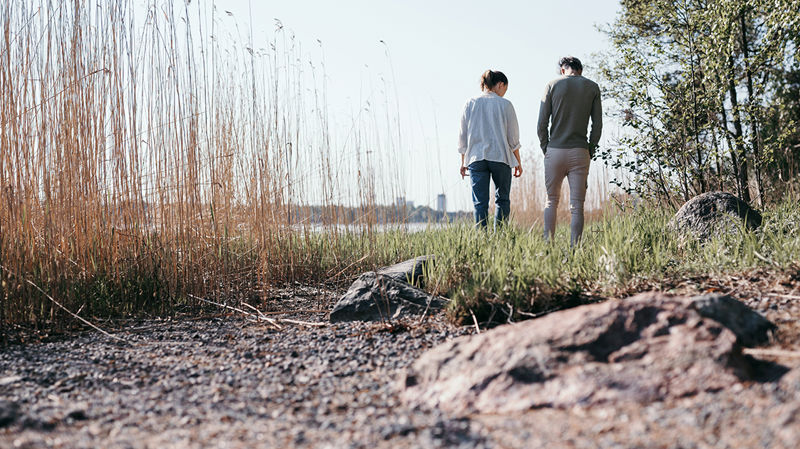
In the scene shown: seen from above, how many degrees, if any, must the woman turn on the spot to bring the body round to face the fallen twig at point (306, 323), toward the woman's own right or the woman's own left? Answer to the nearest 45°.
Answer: approximately 135° to the woman's own left

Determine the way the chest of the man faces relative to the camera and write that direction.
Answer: away from the camera

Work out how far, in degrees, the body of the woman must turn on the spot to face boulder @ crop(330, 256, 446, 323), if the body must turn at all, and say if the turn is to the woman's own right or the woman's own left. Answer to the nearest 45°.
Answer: approximately 180°

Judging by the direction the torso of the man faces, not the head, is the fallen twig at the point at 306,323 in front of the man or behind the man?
behind

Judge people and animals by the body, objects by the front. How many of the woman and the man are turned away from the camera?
2

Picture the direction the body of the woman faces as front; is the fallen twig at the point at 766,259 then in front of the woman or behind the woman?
behind

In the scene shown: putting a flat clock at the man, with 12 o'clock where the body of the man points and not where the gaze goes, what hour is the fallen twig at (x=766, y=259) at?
The fallen twig is roughly at 5 o'clock from the man.

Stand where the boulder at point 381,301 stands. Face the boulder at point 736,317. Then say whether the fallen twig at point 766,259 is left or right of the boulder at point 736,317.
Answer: left

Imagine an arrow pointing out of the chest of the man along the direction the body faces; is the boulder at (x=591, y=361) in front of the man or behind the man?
behind

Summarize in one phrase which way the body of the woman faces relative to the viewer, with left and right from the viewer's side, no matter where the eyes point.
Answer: facing away from the viewer
